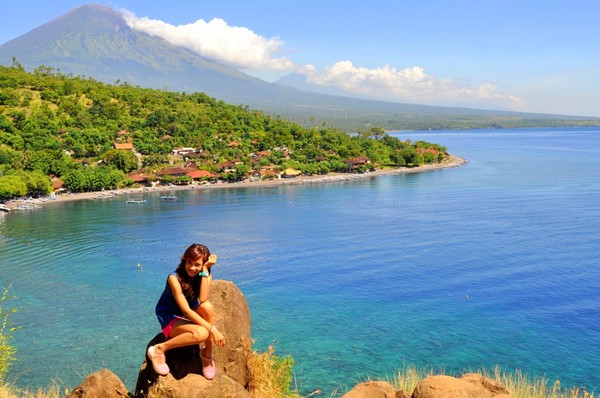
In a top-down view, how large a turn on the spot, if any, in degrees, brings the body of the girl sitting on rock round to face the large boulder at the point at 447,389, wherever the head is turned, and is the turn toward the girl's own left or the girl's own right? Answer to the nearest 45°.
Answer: approximately 45° to the girl's own left

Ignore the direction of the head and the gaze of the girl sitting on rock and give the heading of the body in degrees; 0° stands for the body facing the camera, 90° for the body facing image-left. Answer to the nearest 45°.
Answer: approximately 315°
